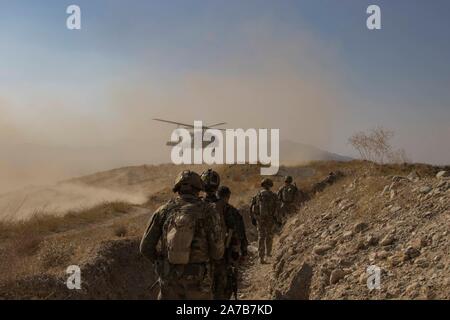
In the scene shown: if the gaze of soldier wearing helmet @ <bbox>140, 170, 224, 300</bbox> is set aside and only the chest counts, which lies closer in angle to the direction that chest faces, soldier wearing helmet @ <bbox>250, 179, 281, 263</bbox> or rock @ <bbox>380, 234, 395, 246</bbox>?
the soldier wearing helmet

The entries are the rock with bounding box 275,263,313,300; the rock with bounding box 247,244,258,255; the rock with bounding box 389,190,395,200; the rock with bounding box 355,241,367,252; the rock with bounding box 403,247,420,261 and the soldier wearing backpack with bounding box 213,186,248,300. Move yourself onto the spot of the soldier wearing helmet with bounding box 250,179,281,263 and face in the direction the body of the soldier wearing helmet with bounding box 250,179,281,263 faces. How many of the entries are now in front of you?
1

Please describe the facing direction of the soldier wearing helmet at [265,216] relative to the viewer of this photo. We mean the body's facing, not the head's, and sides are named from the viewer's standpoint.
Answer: facing away from the viewer

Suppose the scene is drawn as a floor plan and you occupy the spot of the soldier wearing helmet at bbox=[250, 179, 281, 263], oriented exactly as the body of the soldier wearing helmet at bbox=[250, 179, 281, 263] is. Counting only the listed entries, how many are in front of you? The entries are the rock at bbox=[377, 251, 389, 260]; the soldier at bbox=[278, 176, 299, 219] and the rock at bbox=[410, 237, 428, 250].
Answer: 1

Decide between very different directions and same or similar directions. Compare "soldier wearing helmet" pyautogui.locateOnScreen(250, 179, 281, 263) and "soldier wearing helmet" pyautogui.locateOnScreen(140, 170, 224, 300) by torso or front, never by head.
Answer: same or similar directions

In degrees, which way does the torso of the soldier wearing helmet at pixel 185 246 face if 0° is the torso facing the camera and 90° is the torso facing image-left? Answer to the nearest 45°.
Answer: approximately 180°

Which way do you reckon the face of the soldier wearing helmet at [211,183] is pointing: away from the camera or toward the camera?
away from the camera

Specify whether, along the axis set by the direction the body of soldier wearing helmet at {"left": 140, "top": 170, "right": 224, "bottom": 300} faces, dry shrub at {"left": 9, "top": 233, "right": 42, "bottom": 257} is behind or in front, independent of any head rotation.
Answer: in front

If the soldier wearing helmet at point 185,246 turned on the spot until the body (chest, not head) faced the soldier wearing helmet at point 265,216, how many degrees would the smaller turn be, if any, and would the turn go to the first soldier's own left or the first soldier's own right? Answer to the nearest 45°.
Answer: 0° — they already face them
